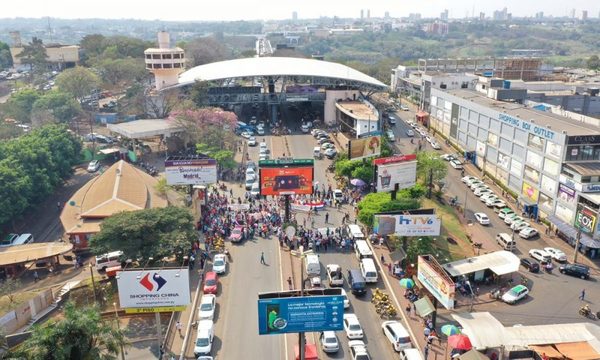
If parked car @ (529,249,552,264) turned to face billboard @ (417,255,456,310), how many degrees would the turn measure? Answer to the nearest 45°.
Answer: approximately 135° to its left

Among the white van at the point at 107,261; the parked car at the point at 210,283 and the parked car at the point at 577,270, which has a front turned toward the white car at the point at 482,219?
the parked car at the point at 577,270

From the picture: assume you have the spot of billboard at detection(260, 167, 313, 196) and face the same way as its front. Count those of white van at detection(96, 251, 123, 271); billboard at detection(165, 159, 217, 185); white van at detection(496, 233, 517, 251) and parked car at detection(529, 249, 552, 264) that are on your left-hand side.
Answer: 2

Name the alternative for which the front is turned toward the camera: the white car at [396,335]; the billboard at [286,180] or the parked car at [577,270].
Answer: the billboard

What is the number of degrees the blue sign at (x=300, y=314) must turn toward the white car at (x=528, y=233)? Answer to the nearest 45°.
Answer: approximately 135° to its left

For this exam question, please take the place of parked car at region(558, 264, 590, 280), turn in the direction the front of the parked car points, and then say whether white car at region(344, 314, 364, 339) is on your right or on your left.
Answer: on your left

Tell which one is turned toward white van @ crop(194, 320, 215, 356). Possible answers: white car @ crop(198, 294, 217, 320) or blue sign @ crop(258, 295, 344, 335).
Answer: white car @ crop(198, 294, 217, 320)

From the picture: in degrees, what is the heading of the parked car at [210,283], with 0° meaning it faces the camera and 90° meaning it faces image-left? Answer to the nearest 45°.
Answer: approximately 0°

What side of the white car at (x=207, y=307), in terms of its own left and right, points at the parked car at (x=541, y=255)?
left

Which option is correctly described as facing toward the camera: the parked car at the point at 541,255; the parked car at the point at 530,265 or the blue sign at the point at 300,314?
the blue sign

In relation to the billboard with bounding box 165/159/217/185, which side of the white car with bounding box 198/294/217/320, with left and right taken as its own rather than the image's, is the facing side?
back

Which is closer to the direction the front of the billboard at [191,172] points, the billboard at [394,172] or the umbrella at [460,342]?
the umbrella

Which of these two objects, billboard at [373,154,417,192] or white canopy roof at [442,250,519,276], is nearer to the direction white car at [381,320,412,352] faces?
the billboard

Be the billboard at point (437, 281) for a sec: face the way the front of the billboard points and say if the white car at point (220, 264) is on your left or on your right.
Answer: on your right

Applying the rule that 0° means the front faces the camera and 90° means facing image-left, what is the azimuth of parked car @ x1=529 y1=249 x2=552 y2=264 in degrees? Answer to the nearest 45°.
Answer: approximately 135°
